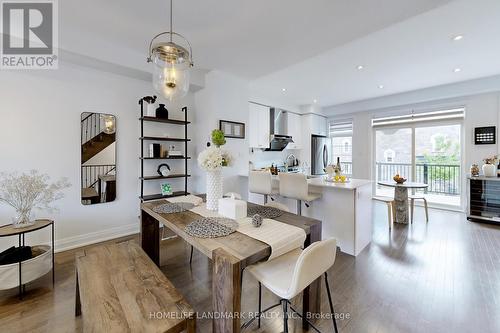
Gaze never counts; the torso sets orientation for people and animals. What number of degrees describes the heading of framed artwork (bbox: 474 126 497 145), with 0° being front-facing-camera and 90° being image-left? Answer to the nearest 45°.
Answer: approximately 0°

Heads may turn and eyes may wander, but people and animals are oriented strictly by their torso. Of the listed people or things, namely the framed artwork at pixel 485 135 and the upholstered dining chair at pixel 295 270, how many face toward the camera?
1

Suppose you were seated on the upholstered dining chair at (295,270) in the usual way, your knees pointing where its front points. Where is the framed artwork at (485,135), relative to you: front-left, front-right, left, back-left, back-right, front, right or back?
right

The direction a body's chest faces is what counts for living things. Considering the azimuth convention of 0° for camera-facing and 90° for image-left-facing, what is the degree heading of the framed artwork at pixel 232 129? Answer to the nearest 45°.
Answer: approximately 315°

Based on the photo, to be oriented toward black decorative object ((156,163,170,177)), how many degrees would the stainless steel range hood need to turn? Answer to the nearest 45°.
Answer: approximately 90° to its right

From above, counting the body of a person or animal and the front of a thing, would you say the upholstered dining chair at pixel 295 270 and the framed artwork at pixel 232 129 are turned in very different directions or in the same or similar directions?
very different directions

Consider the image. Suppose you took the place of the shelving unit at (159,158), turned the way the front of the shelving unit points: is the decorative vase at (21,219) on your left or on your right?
on your right

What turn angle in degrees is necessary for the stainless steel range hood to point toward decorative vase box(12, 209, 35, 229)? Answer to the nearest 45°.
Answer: approximately 90° to its right

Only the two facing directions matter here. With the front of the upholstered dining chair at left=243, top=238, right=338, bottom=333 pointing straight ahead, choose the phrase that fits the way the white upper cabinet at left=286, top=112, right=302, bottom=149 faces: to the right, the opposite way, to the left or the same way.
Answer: the opposite way

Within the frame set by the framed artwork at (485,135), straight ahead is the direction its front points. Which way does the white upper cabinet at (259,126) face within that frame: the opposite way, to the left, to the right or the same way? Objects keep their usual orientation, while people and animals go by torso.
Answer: to the left

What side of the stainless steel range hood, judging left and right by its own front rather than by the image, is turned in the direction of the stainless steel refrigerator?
left

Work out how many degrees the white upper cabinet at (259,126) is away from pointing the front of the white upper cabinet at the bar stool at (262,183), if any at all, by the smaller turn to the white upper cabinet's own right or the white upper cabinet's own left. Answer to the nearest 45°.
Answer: approximately 45° to the white upper cabinet's own right

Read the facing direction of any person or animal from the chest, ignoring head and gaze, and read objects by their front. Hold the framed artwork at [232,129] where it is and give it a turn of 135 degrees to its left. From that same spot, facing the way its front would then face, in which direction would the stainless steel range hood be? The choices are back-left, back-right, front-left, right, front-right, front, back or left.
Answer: front-right

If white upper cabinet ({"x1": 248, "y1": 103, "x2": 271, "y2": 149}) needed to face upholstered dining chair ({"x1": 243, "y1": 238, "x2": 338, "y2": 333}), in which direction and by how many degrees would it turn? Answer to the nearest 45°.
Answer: approximately 45° to its right

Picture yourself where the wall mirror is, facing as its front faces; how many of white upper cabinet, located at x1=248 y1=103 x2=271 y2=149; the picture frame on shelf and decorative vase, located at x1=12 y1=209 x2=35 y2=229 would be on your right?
1
